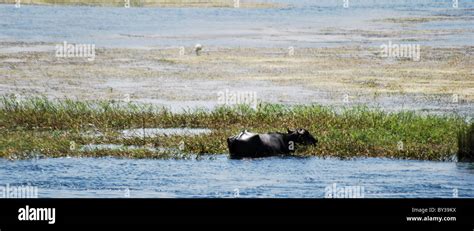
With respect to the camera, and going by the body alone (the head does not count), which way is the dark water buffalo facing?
to the viewer's right
